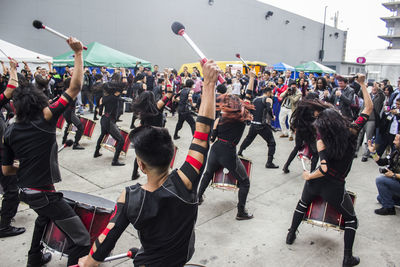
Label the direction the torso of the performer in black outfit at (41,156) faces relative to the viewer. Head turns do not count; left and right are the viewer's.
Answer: facing away from the viewer and to the right of the viewer

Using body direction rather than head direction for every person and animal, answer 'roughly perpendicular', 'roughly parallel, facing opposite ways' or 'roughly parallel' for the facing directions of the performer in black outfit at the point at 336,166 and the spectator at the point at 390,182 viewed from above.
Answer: roughly perpendicular

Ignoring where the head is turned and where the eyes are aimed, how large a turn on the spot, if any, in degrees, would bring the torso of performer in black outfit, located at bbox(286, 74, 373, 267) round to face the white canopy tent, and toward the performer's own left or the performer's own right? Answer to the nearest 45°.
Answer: approximately 45° to the performer's own left

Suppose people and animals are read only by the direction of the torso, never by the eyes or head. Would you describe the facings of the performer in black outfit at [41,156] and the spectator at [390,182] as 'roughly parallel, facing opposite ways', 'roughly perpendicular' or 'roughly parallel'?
roughly perpendicular

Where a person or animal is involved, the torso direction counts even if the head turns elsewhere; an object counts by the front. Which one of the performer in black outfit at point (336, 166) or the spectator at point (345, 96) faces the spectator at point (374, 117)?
the performer in black outfit

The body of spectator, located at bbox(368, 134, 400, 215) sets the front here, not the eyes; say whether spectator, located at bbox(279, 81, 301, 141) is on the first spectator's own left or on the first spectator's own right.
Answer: on the first spectator's own right

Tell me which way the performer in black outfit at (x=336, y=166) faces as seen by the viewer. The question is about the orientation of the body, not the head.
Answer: away from the camera

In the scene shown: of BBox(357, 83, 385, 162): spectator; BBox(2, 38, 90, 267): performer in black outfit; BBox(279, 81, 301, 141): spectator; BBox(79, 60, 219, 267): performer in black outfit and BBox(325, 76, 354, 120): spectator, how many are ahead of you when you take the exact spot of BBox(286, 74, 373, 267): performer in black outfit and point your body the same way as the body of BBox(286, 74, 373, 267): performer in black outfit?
3

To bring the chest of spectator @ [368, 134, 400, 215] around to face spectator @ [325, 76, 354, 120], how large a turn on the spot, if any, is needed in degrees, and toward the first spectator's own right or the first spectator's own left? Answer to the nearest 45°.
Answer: approximately 90° to the first spectator's own right

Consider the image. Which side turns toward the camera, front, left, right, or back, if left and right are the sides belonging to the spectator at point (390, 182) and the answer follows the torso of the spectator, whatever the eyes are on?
left

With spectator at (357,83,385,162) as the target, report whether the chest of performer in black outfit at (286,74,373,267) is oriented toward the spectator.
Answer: yes

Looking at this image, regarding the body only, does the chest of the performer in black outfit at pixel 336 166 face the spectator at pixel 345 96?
yes
